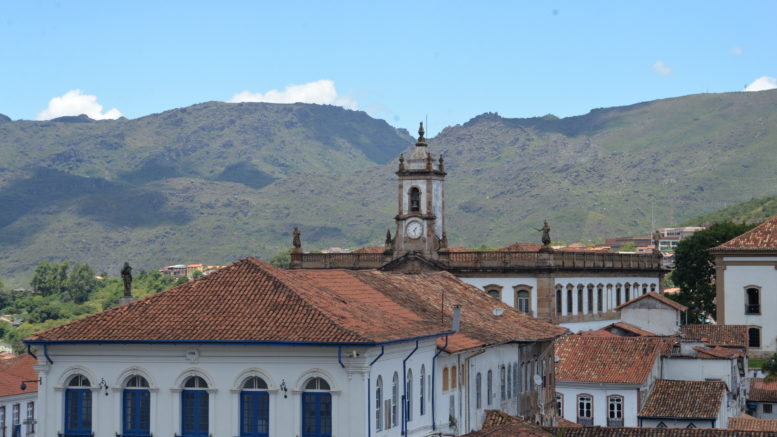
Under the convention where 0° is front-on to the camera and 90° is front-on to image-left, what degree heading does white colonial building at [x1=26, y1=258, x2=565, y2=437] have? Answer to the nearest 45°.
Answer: approximately 0°
